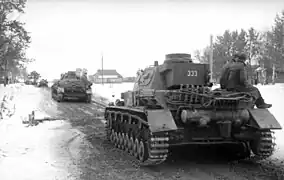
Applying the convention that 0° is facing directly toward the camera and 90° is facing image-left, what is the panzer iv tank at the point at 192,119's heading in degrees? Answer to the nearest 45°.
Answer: approximately 135°

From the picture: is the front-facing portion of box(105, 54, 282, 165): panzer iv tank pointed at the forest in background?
yes

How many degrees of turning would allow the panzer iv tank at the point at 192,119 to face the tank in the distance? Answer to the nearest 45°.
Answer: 0° — it already faces it
